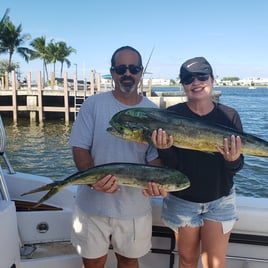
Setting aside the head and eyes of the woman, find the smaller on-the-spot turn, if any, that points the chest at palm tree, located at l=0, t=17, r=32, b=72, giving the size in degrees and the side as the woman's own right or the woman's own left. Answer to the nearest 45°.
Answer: approximately 135° to the woman's own right

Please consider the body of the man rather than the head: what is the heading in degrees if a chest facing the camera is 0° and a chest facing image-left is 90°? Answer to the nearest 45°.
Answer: approximately 0°

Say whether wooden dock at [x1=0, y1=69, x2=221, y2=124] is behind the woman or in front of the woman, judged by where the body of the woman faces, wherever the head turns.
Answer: behind

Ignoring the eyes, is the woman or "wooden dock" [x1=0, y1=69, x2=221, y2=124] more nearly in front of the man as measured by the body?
the woman

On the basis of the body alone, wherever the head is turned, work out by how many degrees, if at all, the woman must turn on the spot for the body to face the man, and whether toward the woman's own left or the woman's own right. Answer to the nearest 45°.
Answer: approximately 90° to the woman's own right

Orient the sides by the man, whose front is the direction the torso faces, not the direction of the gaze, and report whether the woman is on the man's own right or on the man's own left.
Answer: on the man's own left

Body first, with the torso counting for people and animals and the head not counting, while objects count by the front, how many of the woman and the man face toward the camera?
2

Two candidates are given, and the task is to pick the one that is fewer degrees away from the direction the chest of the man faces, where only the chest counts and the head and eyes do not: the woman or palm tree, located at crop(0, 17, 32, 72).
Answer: the woman

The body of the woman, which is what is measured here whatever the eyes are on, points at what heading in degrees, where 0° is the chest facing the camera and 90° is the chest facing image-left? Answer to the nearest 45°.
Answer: approximately 0°
